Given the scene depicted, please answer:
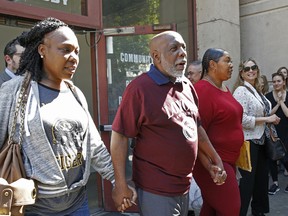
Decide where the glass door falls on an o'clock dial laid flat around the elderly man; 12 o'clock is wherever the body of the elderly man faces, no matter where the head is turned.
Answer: The glass door is roughly at 7 o'clock from the elderly man.

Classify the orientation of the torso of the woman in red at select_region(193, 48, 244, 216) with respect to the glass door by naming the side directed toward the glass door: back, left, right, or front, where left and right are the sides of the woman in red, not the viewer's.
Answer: back

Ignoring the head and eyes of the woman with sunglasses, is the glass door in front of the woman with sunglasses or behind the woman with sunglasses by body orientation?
behind

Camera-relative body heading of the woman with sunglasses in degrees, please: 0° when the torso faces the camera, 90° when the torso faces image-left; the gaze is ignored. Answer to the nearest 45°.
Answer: approximately 315°

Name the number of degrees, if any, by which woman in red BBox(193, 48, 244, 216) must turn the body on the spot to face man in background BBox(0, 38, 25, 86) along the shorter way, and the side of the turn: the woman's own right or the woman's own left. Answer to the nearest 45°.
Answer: approximately 135° to the woman's own right

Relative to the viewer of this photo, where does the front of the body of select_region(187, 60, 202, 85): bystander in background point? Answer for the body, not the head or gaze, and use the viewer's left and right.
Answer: facing the viewer and to the left of the viewer

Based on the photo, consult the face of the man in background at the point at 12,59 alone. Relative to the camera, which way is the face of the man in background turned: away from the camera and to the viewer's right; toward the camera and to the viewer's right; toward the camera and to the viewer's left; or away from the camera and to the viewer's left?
toward the camera and to the viewer's right

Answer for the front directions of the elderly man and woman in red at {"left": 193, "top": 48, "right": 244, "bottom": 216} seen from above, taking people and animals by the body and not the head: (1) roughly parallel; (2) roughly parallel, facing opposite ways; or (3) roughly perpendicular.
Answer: roughly parallel
